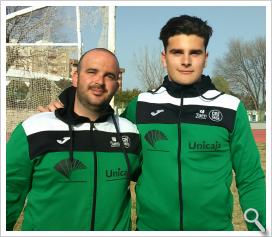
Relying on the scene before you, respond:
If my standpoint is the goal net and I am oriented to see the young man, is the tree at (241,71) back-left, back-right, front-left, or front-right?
back-left

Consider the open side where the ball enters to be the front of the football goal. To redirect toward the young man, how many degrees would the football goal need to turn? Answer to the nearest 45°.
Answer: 0° — it already faces them

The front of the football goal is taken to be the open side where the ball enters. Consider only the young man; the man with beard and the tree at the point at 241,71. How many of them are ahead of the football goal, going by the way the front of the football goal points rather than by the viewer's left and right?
2

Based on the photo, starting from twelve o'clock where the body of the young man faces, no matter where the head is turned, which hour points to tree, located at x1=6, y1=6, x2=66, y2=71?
The tree is roughly at 5 o'clock from the young man.

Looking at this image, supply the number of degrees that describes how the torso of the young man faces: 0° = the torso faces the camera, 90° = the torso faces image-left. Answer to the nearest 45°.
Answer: approximately 0°

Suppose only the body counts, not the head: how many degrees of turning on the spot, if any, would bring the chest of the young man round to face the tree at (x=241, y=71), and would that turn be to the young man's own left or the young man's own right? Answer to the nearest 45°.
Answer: approximately 180°

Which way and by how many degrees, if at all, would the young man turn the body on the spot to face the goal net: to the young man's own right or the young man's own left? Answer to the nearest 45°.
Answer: approximately 135° to the young man's own right

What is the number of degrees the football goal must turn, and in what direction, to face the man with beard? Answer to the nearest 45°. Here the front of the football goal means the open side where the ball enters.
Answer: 0° — it already faces them
